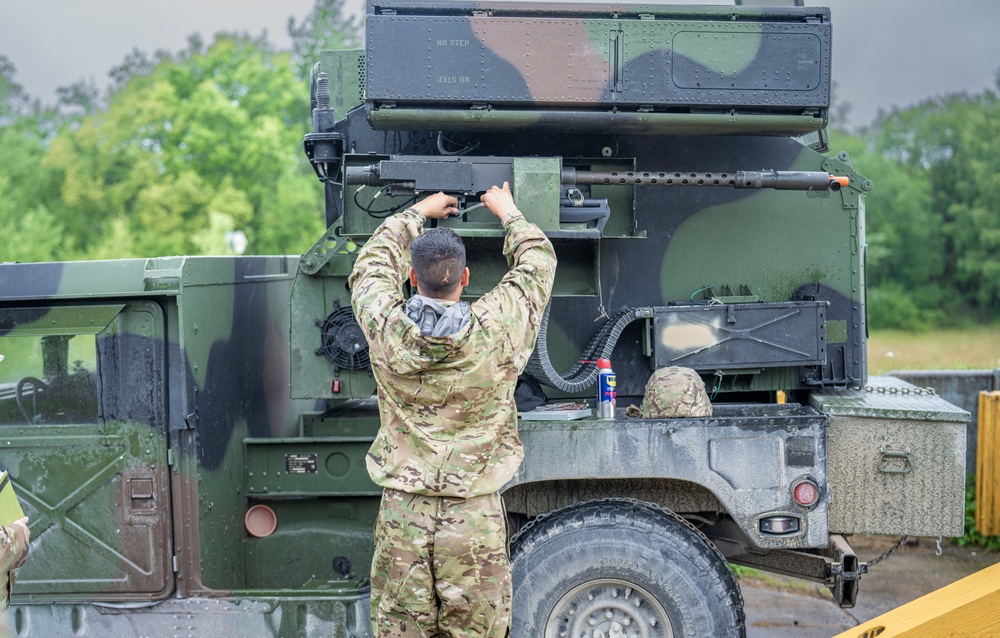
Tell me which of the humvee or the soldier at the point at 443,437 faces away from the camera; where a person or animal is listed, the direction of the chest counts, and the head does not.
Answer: the soldier

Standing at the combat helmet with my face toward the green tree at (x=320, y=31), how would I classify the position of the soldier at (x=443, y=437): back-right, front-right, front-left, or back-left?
back-left

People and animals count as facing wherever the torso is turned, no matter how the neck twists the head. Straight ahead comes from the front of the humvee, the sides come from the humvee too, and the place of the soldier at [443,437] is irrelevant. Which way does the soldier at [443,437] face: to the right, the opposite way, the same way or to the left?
to the right

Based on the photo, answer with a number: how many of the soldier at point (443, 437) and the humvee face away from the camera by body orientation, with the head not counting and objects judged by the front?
1

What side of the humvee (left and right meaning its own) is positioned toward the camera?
left

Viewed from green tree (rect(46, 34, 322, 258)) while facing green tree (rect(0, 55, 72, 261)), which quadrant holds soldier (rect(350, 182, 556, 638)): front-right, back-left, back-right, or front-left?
back-left

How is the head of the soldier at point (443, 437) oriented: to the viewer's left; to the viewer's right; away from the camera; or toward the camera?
away from the camera

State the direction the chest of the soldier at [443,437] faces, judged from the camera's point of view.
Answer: away from the camera

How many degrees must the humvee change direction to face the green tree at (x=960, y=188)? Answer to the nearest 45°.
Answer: approximately 135° to its right

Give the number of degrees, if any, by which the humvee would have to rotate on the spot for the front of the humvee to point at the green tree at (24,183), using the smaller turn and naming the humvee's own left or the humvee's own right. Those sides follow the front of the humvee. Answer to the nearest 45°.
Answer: approximately 45° to the humvee's own right

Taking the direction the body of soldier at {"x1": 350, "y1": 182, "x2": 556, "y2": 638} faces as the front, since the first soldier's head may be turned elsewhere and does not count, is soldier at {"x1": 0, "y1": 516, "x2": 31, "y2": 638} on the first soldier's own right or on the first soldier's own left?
on the first soldier's own left
